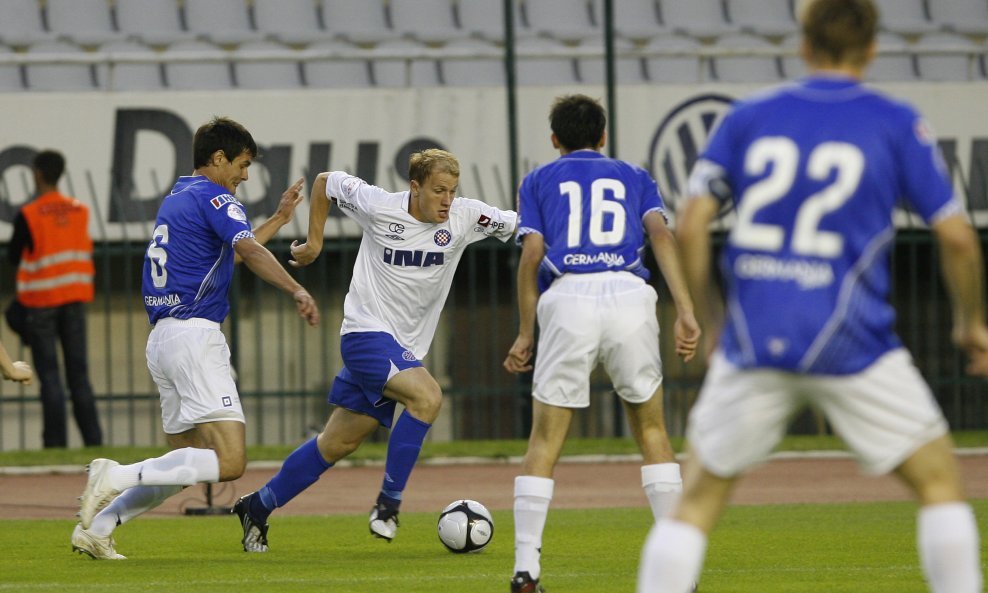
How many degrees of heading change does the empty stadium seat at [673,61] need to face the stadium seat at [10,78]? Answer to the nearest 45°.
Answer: approximately 90° to its right

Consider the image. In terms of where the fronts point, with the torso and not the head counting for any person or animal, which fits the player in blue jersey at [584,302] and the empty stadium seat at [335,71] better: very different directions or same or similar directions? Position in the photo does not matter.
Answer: very different directions

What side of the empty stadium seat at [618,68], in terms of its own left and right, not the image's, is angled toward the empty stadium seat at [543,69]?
right

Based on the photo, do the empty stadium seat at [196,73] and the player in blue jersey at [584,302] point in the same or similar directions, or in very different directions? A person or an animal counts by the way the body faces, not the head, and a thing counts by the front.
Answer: very different directions

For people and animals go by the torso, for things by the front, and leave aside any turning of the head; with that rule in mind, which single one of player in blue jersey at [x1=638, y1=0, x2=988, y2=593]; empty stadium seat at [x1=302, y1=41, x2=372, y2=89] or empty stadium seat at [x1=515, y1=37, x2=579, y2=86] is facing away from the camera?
the player in blue jersey

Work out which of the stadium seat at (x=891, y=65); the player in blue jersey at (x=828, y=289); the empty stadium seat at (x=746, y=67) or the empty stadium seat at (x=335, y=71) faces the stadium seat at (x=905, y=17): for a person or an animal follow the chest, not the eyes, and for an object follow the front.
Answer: the player in blue jersey

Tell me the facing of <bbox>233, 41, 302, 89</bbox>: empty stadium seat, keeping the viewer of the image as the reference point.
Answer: facing the viewer

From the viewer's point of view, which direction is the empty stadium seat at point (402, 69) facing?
toward the camera

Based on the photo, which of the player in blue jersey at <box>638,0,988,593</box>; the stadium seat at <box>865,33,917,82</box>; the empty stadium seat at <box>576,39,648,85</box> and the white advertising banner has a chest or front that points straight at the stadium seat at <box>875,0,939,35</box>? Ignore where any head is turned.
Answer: the player in blue jersey

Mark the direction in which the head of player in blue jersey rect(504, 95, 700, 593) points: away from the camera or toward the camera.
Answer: away from the camera

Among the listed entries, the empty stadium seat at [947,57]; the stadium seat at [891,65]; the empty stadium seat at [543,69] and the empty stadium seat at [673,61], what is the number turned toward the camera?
4

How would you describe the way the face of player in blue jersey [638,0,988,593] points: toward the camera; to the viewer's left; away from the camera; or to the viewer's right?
away from the camera

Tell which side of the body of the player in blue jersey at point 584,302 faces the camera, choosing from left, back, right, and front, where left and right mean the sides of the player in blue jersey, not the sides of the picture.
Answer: back

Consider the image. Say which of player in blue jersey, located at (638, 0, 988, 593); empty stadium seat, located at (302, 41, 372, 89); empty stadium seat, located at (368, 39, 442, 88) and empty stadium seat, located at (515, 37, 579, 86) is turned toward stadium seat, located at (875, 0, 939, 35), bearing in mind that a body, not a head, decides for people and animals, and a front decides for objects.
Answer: the player in blue jersey

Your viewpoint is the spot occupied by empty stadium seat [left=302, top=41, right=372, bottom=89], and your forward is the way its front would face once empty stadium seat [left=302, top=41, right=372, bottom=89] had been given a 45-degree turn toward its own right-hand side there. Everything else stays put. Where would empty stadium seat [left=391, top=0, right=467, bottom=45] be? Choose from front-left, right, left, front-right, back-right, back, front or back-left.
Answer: back

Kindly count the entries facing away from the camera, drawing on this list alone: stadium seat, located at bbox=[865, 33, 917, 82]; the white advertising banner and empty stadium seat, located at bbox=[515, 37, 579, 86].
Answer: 0

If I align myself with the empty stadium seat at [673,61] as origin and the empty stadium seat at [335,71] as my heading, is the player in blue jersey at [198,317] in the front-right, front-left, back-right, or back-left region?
front-left

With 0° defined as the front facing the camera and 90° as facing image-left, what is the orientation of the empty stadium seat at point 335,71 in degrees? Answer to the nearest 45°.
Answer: approximately 0°

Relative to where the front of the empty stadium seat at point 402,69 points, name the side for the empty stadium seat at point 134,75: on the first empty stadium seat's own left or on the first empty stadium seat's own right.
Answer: on the first empty stadium seat's own right
